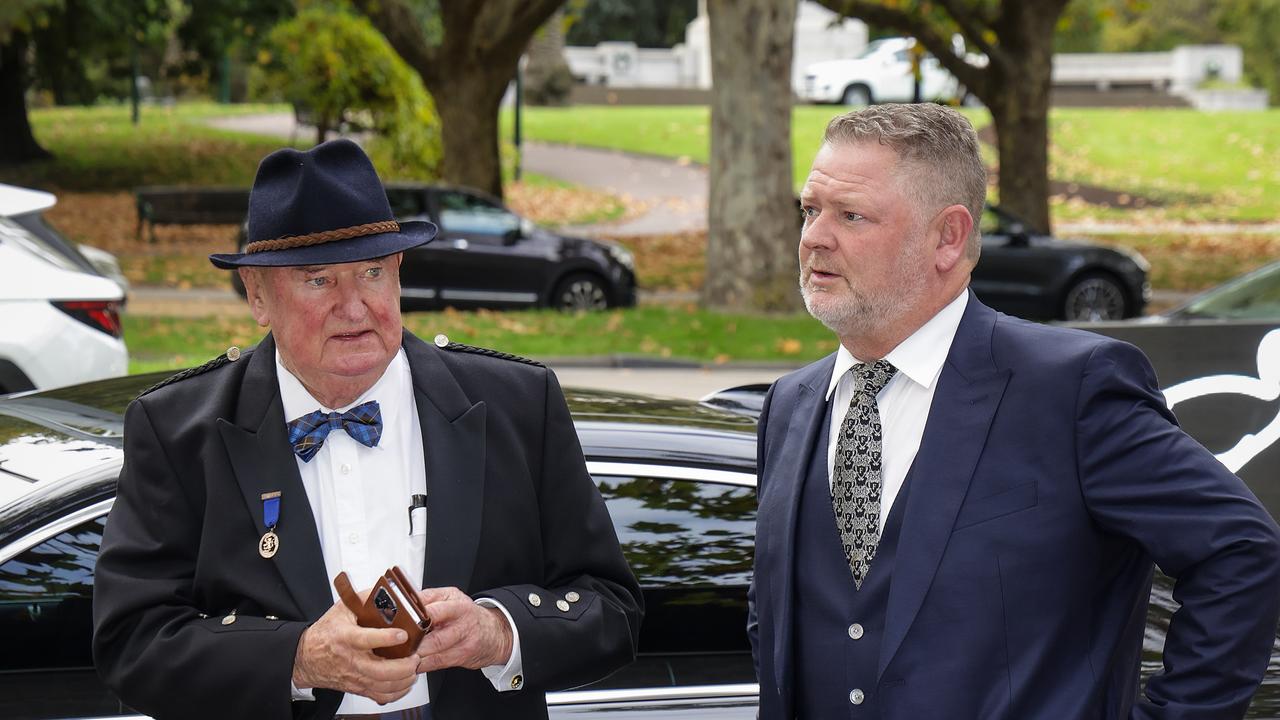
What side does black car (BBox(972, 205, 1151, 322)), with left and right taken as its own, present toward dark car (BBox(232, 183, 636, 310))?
back

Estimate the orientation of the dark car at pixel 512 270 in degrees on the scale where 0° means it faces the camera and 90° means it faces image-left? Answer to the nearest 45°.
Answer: approximately 270°

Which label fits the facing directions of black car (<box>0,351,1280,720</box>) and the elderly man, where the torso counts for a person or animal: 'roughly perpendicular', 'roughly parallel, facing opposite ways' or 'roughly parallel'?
roughly perpendicular

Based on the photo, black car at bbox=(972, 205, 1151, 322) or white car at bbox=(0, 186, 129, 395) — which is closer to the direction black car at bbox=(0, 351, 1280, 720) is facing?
the white car

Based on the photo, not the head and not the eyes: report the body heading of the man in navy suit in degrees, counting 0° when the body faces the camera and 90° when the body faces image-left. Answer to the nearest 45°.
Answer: approximately 45°

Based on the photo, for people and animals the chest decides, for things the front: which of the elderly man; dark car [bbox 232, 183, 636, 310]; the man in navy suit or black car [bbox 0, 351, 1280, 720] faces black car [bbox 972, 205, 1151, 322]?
the dark car

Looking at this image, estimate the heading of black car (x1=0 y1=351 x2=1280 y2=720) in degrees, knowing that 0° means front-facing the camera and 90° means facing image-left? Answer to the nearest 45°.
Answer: approximately 90°

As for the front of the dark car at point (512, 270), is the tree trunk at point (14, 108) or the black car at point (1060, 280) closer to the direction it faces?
the black car

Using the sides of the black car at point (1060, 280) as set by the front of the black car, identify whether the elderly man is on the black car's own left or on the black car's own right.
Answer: on the black car's own right

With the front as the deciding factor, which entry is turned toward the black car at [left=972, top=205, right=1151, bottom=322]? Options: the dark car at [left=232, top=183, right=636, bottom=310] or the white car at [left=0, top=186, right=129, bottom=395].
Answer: the dark car

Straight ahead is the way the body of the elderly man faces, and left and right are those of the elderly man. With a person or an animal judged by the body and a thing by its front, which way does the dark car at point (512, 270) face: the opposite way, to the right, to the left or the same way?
to the left

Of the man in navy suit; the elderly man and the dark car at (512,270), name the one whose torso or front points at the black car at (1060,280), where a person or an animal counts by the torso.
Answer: the dark car
